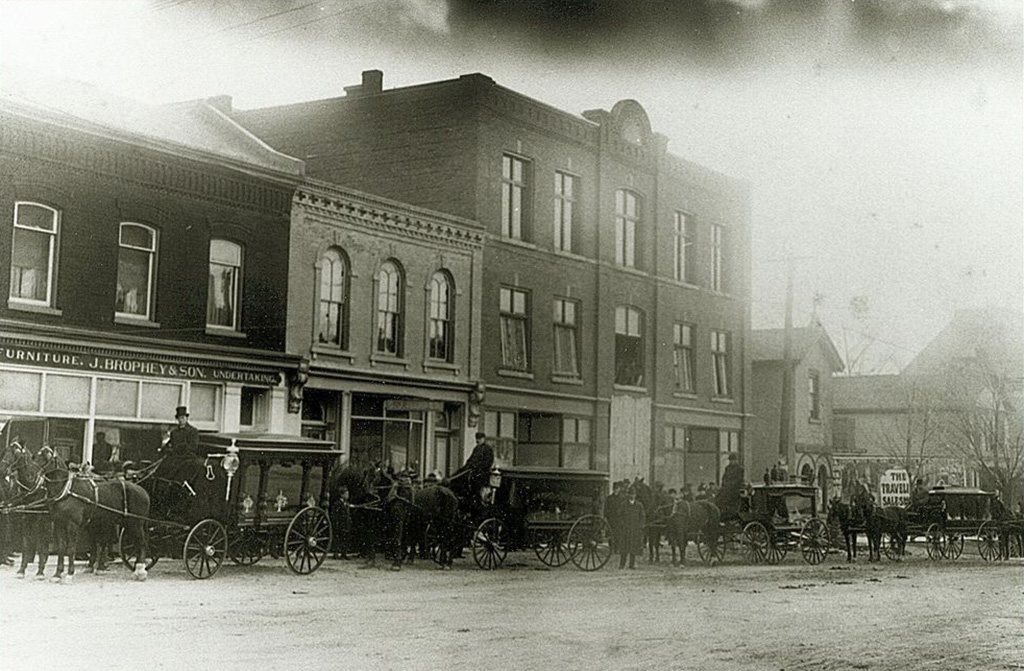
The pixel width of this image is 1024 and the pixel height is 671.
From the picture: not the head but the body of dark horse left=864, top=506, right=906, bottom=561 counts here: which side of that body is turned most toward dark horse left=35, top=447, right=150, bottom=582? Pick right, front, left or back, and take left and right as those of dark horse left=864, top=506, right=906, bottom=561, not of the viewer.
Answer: front

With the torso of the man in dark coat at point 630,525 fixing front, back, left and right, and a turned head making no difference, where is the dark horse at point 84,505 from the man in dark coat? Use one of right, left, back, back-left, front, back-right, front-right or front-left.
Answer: front-right

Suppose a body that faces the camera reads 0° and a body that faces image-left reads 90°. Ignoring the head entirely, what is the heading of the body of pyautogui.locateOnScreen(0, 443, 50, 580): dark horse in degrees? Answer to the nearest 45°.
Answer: approximately 45°

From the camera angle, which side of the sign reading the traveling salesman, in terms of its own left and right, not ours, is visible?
front

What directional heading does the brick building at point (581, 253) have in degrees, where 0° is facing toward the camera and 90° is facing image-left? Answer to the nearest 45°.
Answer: approximately 315°

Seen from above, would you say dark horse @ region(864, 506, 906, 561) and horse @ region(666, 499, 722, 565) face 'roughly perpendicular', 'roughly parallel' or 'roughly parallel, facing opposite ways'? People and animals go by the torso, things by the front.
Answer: roughly parallel

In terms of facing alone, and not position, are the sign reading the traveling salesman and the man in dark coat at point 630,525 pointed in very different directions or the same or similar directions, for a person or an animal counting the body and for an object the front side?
same or similar directions

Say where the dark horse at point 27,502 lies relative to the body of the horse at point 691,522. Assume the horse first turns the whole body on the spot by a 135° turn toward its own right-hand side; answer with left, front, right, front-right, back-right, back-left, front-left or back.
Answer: back-left

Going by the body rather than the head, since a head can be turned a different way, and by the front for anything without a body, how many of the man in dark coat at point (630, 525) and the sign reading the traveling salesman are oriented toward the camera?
2

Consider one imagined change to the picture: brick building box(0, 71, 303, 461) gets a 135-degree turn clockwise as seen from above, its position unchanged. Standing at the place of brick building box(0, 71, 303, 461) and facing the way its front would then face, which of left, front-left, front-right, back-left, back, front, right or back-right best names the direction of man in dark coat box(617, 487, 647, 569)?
back

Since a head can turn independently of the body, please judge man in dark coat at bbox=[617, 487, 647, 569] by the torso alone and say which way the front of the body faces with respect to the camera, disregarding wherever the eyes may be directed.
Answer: toward the camera

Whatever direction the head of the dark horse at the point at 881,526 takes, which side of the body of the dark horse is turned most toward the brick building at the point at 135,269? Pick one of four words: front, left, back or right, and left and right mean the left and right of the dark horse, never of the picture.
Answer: front

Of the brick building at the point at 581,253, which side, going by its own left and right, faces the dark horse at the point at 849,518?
left

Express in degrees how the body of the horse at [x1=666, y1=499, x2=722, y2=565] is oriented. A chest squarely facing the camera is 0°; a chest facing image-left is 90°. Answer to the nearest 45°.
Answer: approximately 45°

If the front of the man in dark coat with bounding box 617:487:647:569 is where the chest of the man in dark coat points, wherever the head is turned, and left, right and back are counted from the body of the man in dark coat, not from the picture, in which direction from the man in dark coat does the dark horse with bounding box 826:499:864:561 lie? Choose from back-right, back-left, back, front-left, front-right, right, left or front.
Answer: back-left

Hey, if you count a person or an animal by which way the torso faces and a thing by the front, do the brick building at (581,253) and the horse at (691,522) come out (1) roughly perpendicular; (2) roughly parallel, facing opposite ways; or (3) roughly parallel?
roughly perpendicular

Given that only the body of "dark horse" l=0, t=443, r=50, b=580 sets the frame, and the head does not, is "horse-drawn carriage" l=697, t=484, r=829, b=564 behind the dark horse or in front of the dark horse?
behind

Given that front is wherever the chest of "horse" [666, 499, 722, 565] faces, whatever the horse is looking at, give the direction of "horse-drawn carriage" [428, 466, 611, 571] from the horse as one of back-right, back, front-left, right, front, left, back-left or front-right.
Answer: front

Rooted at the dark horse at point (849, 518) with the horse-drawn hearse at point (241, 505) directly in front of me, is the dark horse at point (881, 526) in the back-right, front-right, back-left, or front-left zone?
back-left

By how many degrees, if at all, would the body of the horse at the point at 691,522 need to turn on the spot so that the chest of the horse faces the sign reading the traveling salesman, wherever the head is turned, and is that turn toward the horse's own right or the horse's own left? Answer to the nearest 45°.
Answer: approximately 135° to the horse's own right
